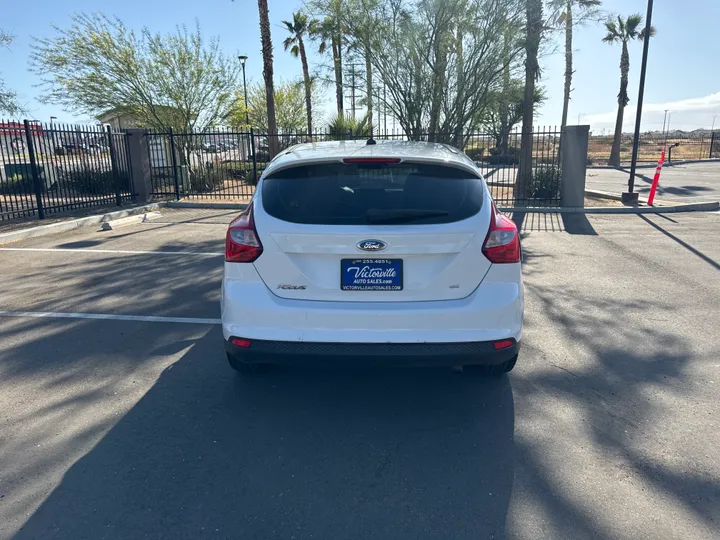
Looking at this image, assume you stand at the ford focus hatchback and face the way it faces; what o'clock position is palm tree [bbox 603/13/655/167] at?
The palm tree is roughly at 1 o'clock from the ford focus hatchback.

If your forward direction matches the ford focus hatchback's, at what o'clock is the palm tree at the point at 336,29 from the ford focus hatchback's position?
The palm tree is roughly at 12 o'clock from the ford focus hatchback.

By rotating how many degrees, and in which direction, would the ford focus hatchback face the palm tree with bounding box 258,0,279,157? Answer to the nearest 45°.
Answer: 0° — it already faces it

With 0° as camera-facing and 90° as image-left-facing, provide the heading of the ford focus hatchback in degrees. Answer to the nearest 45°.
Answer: approximately 180°

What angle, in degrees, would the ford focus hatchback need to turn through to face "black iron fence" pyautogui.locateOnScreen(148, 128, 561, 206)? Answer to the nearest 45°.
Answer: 0° — it already faces it

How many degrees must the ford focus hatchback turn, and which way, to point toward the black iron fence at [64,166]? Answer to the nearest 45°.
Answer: approximately 45° to its left
